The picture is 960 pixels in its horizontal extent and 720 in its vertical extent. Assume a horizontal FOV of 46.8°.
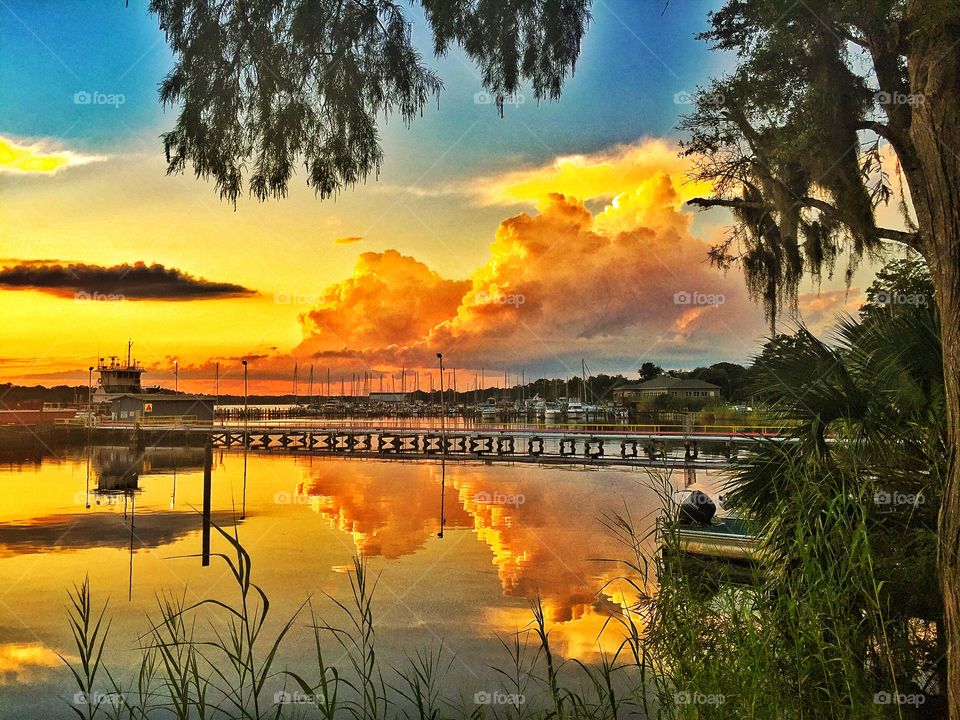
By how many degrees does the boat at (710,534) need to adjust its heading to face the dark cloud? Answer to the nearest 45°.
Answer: approximately 135° to its left

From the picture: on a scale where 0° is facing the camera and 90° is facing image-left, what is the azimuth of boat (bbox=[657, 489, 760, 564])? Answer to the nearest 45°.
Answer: approximately 270°

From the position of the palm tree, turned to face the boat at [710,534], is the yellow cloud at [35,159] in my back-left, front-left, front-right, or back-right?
front-left

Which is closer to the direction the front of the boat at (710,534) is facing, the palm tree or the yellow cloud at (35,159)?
the palm tree

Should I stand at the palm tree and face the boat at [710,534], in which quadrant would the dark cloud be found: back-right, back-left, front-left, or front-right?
front-left

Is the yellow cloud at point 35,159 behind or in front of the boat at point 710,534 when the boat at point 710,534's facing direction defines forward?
behind
